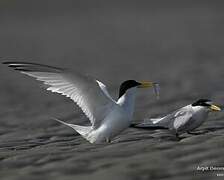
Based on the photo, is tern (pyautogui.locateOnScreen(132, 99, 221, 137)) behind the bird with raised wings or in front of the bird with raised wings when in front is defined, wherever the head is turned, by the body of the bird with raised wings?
in front

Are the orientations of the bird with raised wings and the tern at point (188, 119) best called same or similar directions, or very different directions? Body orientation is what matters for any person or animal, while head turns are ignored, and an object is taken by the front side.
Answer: same or similar directions

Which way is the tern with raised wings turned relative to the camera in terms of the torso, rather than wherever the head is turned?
to the viewer's right

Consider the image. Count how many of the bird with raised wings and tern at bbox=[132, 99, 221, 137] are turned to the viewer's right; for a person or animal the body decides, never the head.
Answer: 2

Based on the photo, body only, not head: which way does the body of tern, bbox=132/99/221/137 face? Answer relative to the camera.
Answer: to the viewer's right
